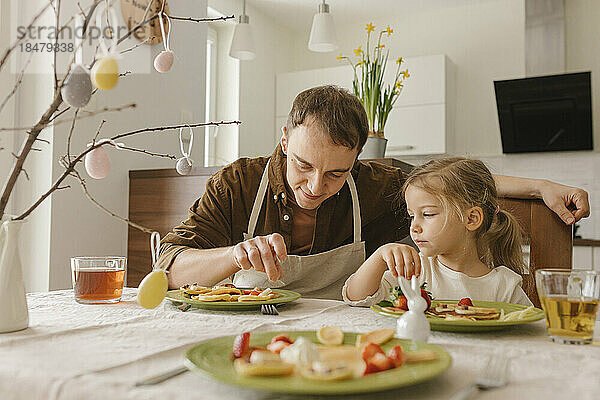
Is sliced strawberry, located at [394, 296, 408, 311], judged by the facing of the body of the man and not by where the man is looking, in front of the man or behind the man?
in front

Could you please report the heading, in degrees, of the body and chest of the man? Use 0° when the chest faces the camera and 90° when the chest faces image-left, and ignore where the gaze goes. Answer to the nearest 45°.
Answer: approximately 0°

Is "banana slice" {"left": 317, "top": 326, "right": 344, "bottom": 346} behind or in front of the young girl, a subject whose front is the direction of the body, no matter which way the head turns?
in front

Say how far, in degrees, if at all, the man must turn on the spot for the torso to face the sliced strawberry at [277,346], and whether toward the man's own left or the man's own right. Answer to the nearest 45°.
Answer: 0° — they already face it
